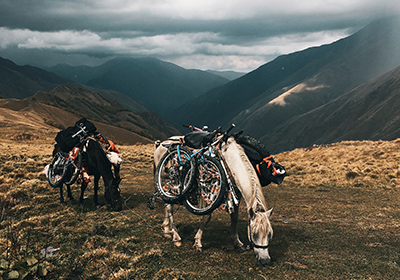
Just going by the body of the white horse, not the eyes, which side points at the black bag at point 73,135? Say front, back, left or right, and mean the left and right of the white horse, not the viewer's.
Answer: back

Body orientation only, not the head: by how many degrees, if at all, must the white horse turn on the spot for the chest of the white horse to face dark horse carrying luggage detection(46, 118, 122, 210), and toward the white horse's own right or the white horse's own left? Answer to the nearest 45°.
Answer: approximately 180°

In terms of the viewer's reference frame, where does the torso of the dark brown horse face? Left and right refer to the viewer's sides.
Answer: facing the viewer and to the right of the viewer

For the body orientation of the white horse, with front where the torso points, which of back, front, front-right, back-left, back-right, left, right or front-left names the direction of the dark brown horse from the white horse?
back

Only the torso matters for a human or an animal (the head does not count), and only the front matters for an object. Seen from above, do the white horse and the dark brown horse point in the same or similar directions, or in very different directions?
same or similar directions

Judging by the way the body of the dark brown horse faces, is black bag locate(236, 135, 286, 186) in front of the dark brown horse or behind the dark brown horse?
in front
